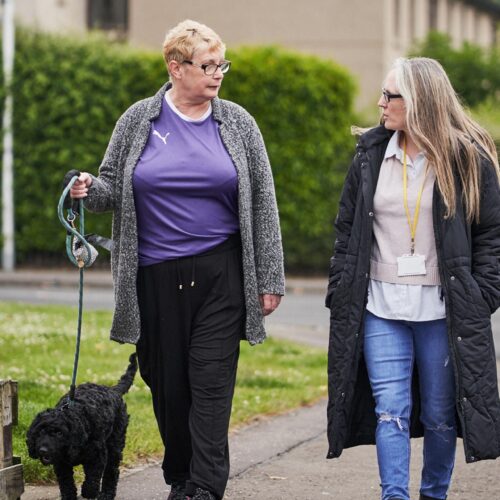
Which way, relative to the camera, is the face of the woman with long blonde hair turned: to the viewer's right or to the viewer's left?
to the viewer's left

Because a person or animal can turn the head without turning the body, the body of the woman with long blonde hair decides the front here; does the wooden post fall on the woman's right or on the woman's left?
on the woman's right

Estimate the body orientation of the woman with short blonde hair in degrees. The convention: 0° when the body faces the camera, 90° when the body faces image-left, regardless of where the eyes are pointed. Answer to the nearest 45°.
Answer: approximately 0°

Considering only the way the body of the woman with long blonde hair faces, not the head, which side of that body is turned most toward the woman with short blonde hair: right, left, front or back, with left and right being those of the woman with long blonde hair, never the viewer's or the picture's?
right

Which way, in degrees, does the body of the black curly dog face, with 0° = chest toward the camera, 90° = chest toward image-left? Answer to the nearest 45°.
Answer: approximately 45°

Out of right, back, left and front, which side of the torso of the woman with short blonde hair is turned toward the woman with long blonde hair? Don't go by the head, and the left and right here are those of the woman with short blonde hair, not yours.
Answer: left

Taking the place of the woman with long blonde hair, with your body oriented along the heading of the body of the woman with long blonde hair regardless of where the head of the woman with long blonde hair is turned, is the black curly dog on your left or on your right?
on your right

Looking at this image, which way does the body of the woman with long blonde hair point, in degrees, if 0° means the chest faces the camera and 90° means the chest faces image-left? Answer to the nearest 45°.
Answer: approximately 0°

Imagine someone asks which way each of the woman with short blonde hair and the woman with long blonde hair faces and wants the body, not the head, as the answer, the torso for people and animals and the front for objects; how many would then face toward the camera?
2
